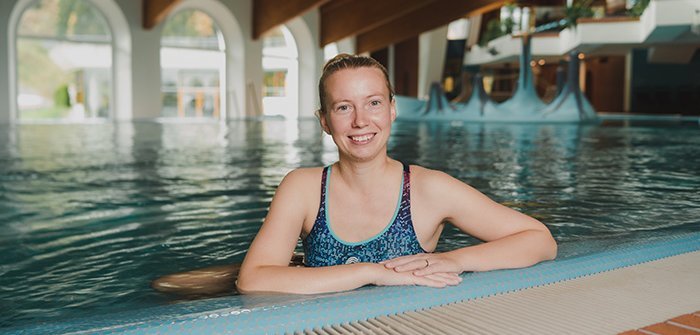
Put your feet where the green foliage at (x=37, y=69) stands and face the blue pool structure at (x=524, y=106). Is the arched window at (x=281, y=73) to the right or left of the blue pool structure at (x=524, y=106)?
left

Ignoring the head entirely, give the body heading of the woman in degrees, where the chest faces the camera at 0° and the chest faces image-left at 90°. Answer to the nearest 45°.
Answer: approximately 0°

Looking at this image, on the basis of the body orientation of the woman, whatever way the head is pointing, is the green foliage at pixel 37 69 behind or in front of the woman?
behind

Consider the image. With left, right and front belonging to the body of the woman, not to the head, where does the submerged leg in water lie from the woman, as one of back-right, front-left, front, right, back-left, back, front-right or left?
back-right

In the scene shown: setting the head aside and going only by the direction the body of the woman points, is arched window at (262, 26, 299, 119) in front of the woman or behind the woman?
behind

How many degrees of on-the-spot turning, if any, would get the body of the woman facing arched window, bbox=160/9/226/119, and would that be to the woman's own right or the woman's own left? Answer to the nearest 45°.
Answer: approximately 180°
